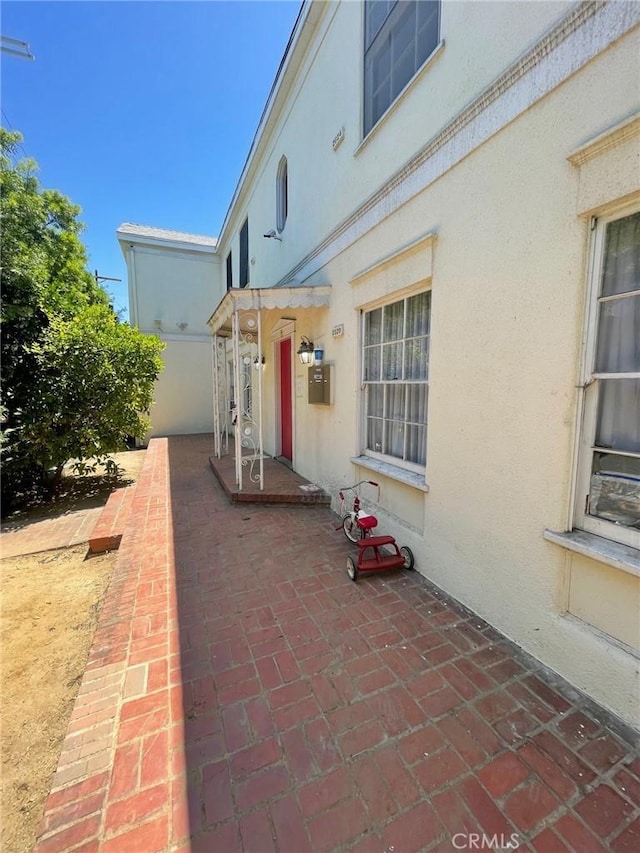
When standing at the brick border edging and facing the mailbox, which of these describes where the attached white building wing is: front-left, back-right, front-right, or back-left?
front-left

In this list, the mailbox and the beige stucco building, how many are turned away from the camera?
0

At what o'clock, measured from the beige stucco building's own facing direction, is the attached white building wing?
The attached white building wing is roughly at 3 o'clock from the beige stucco building.

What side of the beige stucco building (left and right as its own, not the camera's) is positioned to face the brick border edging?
front

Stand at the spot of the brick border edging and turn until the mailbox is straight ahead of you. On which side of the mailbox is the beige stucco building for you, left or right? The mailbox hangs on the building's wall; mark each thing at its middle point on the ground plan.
right

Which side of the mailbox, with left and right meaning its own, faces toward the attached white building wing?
right

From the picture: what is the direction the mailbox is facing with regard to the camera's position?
facing the viewer and to the left of the viewer

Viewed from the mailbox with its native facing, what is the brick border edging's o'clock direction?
The brick border edging is roughly at 11 o'clock from the mailbox.
